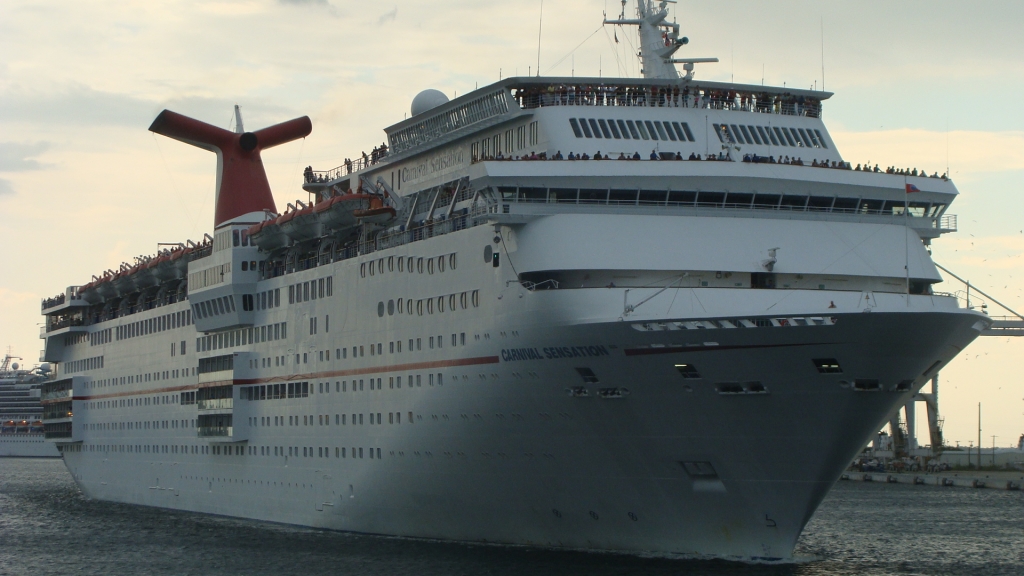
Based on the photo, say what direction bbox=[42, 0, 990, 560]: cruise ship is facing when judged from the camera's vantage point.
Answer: facing the viewer and to the right of the viewer
